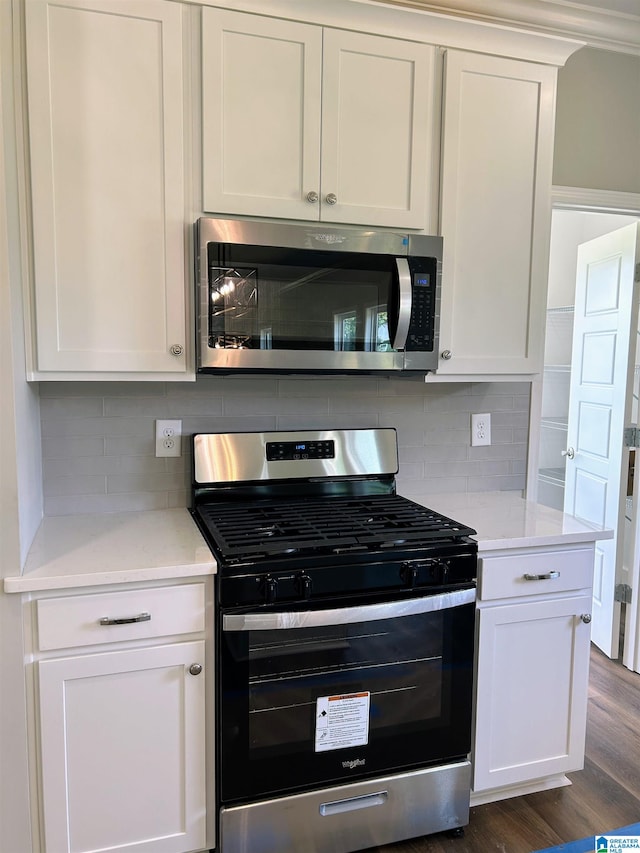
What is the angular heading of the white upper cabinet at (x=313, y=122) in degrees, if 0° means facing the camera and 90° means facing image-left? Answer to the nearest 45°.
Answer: approximately 0°

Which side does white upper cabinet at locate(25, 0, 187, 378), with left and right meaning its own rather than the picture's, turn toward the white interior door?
left

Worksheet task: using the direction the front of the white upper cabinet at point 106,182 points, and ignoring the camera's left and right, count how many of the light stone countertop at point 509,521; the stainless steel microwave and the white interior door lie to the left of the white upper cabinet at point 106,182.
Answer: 3

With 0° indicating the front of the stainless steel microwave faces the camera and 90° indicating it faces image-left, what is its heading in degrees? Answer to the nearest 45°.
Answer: approximately 0°

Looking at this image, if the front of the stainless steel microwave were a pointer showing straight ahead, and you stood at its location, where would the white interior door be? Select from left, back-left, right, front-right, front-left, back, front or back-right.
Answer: back-left
